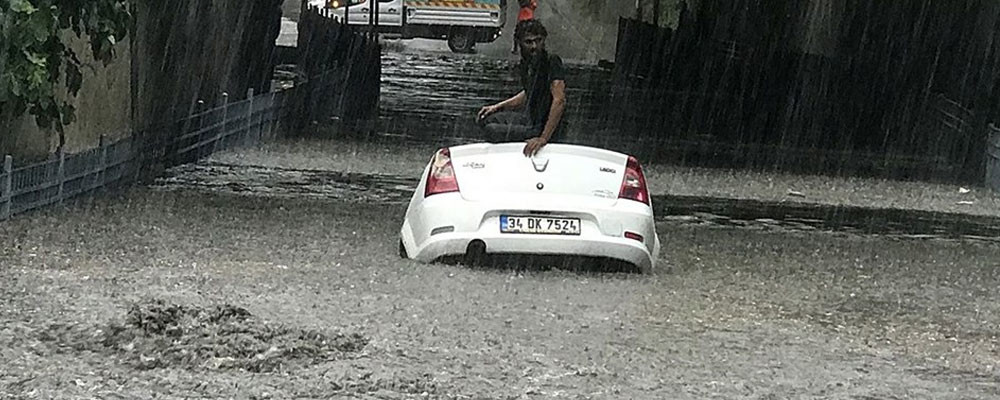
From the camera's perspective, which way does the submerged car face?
away from the camera

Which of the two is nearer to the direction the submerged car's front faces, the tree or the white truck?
the white truck

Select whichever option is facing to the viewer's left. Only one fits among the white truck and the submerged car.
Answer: the white truck

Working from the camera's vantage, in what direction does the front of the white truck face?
facing to the left of the viewer

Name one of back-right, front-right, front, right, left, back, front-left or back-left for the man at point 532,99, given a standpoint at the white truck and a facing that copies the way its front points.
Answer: left

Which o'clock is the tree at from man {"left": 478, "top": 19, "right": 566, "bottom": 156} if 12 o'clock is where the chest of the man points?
The tree is roughly at 2 o'clock from the man.

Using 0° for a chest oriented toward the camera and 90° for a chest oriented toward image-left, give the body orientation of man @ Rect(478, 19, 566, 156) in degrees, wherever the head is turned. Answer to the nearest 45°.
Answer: approximately 45°
